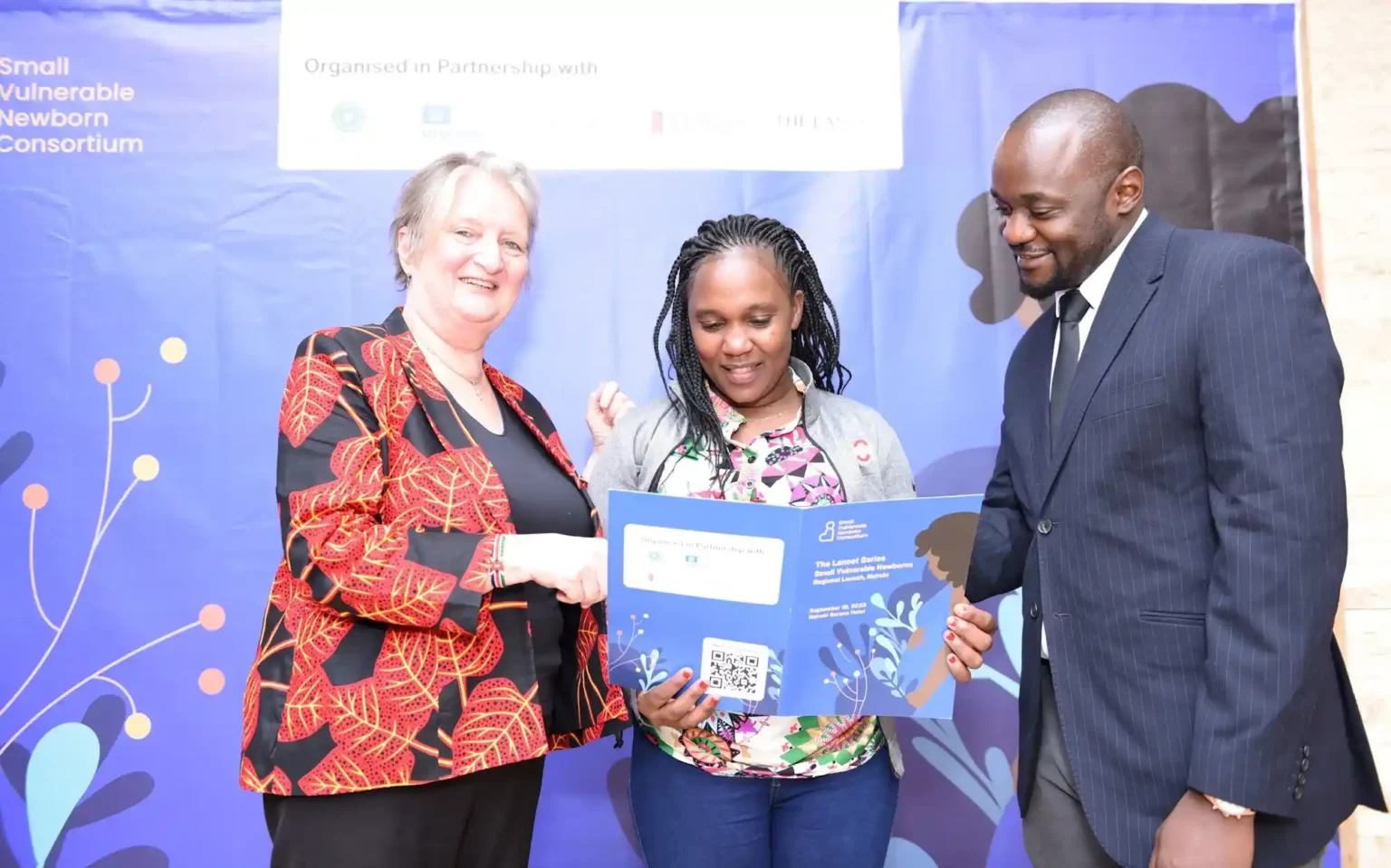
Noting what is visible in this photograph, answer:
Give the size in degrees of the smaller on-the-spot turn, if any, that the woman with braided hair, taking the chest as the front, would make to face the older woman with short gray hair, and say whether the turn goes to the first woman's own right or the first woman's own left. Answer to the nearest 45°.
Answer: approximately 45° to the first woman's own right

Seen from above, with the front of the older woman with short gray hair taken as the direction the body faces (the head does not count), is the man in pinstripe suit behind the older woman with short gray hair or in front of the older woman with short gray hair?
in front

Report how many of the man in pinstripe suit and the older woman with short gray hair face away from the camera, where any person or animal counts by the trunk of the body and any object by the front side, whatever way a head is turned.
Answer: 0

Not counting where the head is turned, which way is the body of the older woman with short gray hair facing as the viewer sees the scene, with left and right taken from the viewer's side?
facing the viewer and to the right of the viewer

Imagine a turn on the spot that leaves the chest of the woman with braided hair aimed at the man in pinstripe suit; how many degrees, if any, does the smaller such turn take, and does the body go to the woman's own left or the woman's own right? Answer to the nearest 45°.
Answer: approximately 45° to the woman's own left

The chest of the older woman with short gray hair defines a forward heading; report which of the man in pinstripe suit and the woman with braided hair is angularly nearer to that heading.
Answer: the man in pinstripe suit

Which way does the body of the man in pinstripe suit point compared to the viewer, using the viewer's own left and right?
facing the viewer and to the left of the viewer

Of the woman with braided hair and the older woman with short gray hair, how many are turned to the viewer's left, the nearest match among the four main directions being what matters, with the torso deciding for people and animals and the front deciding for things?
0

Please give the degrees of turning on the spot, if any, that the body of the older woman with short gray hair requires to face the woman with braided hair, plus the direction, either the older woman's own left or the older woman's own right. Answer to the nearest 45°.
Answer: approximately 45° to the older woman's own left

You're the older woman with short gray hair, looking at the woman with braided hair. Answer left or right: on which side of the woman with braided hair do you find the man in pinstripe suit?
right

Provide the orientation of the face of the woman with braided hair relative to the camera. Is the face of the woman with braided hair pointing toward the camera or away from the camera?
toward the camera

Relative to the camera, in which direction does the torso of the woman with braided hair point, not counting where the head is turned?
toward the camera

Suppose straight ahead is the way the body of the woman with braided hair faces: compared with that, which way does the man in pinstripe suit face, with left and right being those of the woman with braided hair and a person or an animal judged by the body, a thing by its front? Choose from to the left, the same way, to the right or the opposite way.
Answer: to the right

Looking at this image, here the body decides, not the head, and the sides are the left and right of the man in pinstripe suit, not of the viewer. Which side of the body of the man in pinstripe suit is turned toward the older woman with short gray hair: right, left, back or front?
front
